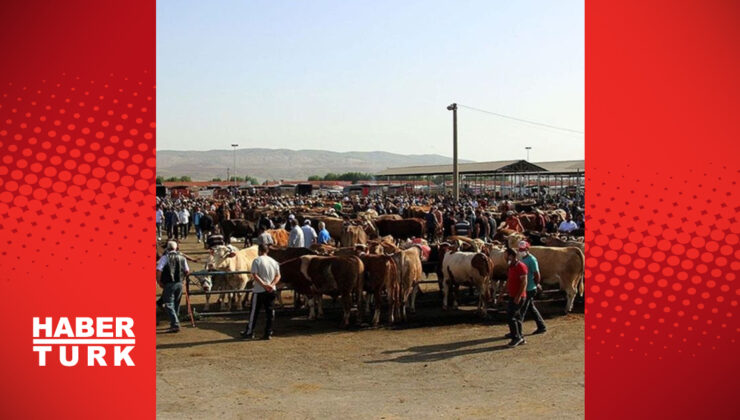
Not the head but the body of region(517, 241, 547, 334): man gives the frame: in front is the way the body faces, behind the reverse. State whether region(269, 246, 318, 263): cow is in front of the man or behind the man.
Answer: in front

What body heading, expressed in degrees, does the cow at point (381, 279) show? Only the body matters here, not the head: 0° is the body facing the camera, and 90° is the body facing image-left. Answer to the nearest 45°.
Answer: approximately 135°

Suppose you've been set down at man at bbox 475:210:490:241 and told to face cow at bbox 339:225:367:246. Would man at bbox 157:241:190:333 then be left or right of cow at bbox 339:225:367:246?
left

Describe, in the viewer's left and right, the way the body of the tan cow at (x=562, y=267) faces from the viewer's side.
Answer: facing to the left of the viewer

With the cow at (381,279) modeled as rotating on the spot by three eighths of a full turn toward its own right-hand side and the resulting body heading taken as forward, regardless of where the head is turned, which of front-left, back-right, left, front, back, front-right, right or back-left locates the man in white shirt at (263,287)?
back-right

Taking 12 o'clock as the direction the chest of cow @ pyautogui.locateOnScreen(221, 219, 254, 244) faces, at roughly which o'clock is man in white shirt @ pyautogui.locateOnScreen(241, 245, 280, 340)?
The man in white shirt is roughly at 9 o'clock from the cow.

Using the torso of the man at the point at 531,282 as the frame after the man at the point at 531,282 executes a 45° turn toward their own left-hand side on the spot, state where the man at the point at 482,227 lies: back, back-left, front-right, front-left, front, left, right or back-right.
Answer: back-right

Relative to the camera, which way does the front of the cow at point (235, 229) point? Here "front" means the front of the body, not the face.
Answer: to the viewer's left

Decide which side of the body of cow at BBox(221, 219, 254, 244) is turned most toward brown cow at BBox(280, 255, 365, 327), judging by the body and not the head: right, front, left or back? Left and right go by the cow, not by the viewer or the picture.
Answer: left

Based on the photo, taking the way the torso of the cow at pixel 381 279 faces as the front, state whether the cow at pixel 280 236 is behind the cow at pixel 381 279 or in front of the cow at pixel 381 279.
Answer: in front
